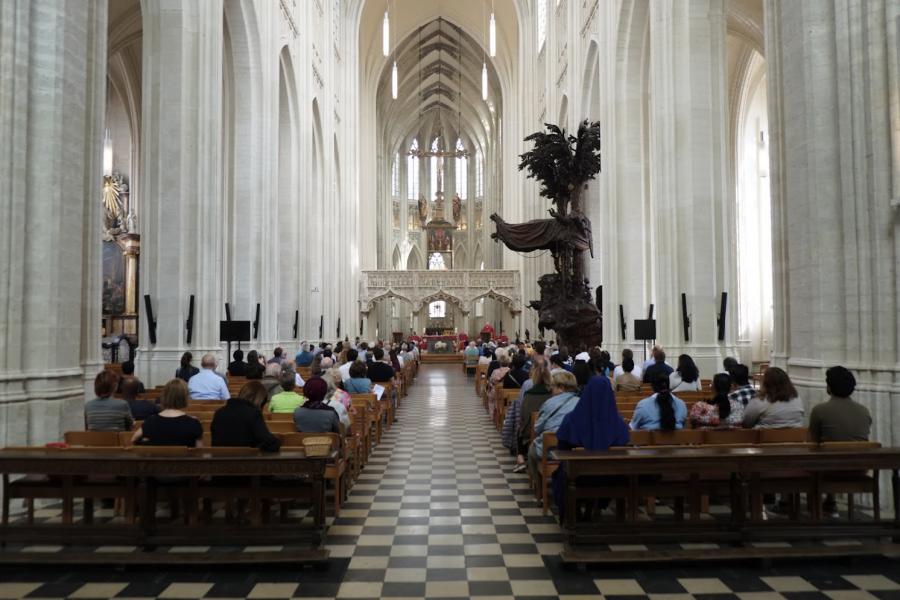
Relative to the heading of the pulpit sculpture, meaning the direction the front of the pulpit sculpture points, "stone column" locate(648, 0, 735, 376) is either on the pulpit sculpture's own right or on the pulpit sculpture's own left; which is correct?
on the pulpit sculpture's own left

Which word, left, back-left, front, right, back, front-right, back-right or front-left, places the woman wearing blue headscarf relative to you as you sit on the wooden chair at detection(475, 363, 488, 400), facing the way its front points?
back

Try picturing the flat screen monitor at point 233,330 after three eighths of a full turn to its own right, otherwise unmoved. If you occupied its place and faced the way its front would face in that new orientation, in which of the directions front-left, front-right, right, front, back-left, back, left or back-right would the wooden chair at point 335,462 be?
back-left

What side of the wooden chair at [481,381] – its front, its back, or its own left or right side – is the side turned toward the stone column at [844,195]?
back

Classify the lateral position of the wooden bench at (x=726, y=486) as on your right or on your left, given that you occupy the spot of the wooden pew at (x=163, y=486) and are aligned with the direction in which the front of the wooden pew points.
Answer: on your right

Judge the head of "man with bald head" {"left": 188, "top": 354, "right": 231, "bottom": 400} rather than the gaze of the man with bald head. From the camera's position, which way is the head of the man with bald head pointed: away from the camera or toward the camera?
away from the camera

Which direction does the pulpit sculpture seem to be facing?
to the viewer's left

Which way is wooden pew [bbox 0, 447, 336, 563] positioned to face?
away from the camera

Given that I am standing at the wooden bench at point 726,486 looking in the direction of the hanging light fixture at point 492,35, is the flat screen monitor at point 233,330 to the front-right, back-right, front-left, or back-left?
front-left

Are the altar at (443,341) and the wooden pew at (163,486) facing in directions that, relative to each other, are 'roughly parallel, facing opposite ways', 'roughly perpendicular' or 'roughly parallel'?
roughly parallel, facing opposite ways

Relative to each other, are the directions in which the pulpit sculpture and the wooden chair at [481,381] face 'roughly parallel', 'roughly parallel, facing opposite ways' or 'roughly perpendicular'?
roughly perpendicular

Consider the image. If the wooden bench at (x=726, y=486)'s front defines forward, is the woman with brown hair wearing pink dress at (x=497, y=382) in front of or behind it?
in front

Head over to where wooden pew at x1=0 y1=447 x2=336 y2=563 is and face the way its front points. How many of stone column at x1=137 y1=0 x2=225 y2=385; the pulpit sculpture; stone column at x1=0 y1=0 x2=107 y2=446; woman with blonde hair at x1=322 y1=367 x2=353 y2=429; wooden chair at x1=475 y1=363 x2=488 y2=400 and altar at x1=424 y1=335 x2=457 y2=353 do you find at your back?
0

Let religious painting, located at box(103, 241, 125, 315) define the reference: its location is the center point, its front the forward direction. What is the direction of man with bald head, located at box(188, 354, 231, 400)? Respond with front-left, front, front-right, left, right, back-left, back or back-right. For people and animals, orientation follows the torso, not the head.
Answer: front

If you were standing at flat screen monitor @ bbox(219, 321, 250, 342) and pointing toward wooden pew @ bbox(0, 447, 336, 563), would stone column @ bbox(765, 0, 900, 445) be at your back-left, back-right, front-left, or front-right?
front-left

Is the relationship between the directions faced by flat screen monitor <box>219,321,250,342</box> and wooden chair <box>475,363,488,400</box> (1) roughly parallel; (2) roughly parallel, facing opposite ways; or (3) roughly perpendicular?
roughly parallel, facing opposite ways

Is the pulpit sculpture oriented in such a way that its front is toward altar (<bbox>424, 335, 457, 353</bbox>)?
no

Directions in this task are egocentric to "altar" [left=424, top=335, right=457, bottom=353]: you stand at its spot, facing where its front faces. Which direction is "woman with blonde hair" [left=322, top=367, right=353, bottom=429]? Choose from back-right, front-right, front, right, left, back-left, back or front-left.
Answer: front

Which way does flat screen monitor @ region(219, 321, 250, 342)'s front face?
toward the camera

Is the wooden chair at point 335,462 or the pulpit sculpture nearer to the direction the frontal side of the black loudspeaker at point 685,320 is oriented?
the wooden chair

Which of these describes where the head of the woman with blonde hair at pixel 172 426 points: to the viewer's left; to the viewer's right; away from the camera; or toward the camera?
away from the camera

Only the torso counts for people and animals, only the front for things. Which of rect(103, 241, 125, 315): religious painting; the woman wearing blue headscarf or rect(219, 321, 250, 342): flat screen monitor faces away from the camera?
the woman wearing blue headscarf
